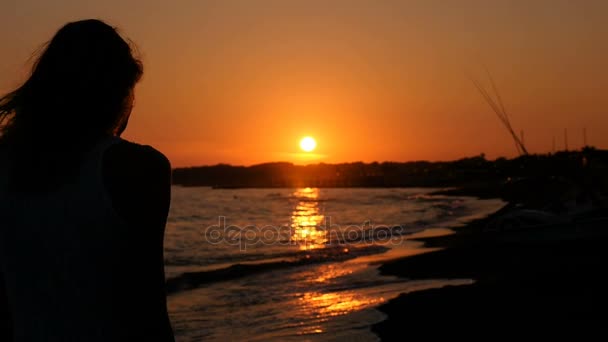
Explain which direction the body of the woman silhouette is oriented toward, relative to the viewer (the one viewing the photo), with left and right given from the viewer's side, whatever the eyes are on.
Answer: facing away from the viewer
